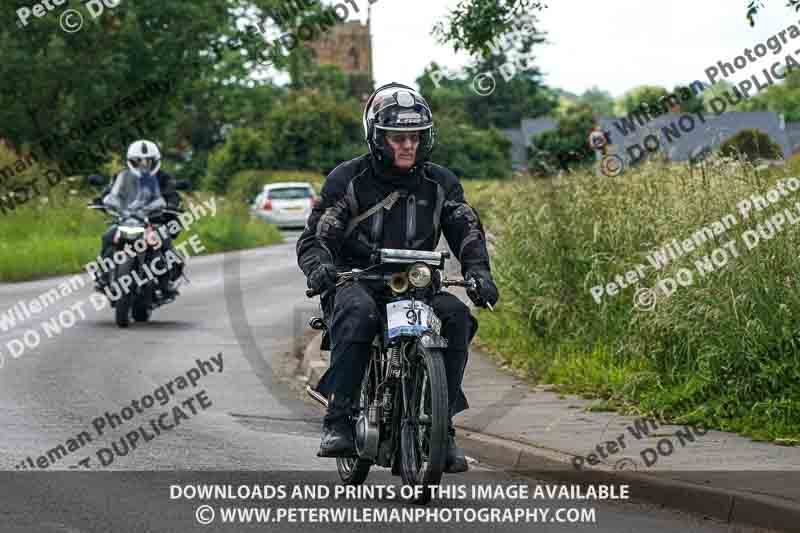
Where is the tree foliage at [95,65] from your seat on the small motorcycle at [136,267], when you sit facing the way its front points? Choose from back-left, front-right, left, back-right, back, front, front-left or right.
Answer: back

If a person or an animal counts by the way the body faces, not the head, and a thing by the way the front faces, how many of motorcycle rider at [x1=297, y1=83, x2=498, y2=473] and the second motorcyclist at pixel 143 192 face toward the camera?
2

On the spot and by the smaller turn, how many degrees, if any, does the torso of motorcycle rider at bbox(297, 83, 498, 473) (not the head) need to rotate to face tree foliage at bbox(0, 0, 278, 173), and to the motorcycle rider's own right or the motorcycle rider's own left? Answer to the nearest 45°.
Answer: approximately 180°

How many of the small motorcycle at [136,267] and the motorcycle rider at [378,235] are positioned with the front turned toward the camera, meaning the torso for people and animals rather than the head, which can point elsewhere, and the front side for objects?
2

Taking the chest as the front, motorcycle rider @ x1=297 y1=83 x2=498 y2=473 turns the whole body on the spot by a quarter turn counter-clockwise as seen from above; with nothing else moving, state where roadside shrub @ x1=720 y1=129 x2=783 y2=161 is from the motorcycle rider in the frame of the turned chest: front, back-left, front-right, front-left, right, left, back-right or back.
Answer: front-left

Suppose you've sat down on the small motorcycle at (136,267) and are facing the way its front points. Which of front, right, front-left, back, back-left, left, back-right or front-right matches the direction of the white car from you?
back

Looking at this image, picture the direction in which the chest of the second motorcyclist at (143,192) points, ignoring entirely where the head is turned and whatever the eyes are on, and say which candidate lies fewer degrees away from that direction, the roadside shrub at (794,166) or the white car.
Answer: the roadside shrub

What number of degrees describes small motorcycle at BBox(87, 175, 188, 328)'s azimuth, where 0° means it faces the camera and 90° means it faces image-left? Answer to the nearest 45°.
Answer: approximately 0°

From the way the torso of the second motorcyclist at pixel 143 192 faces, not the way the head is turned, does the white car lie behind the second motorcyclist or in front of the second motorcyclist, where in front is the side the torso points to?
behind
